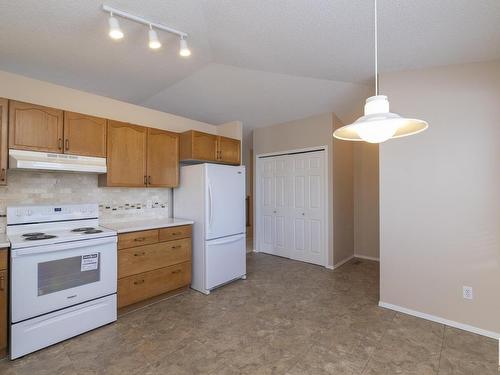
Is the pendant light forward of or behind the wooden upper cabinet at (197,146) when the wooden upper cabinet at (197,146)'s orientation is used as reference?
forward

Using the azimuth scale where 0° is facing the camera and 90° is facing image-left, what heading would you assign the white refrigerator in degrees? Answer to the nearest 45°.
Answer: approximately 315°

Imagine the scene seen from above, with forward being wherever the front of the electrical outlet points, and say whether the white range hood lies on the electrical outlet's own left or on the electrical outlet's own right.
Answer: on the electrical outlet's own right
